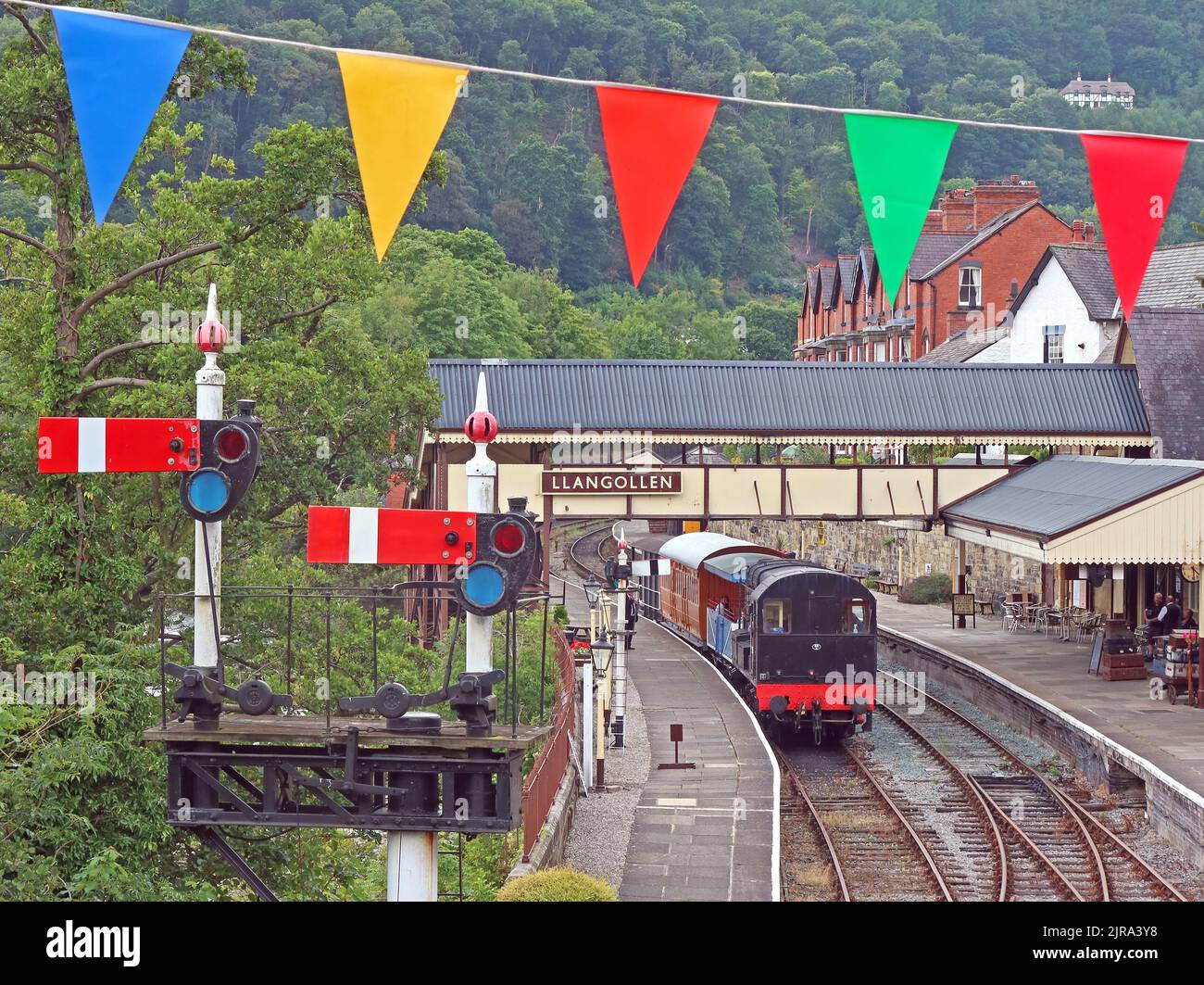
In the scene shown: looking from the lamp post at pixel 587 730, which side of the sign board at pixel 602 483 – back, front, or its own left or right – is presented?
front

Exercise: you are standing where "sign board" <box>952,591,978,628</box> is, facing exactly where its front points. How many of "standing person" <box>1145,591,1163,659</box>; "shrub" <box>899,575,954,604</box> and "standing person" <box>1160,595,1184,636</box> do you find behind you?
1

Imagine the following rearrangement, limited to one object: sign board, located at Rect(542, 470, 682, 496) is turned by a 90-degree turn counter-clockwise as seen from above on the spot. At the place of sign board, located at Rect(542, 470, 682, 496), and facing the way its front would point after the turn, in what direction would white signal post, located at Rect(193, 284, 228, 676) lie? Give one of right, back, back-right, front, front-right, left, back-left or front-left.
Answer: right

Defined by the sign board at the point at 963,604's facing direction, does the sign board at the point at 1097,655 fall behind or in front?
in front

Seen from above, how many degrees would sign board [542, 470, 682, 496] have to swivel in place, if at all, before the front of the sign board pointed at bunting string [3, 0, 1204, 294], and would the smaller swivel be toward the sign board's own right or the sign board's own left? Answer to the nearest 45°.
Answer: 0° — it already faces it

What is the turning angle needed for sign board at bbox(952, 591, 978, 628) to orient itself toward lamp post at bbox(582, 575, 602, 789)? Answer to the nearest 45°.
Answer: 0° — it already faces it

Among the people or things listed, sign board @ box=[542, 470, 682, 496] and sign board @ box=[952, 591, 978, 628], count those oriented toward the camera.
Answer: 2

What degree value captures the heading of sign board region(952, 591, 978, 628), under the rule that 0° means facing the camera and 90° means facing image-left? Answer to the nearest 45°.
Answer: approximately 0°

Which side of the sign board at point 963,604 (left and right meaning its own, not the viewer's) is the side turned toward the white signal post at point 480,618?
front

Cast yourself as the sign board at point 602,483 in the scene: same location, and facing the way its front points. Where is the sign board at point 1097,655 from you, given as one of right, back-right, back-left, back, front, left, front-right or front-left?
left

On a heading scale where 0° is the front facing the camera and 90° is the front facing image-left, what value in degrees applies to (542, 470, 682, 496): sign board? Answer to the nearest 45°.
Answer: approximately 0°

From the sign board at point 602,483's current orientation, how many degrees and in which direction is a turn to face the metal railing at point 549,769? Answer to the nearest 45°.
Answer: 0° — it already faces it

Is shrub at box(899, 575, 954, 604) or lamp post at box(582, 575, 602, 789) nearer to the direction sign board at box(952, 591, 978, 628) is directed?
the lamp post

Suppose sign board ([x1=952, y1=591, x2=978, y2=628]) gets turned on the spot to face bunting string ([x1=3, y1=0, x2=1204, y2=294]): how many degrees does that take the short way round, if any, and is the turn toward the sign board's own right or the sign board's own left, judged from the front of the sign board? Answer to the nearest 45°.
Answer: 0° — it already faces it
